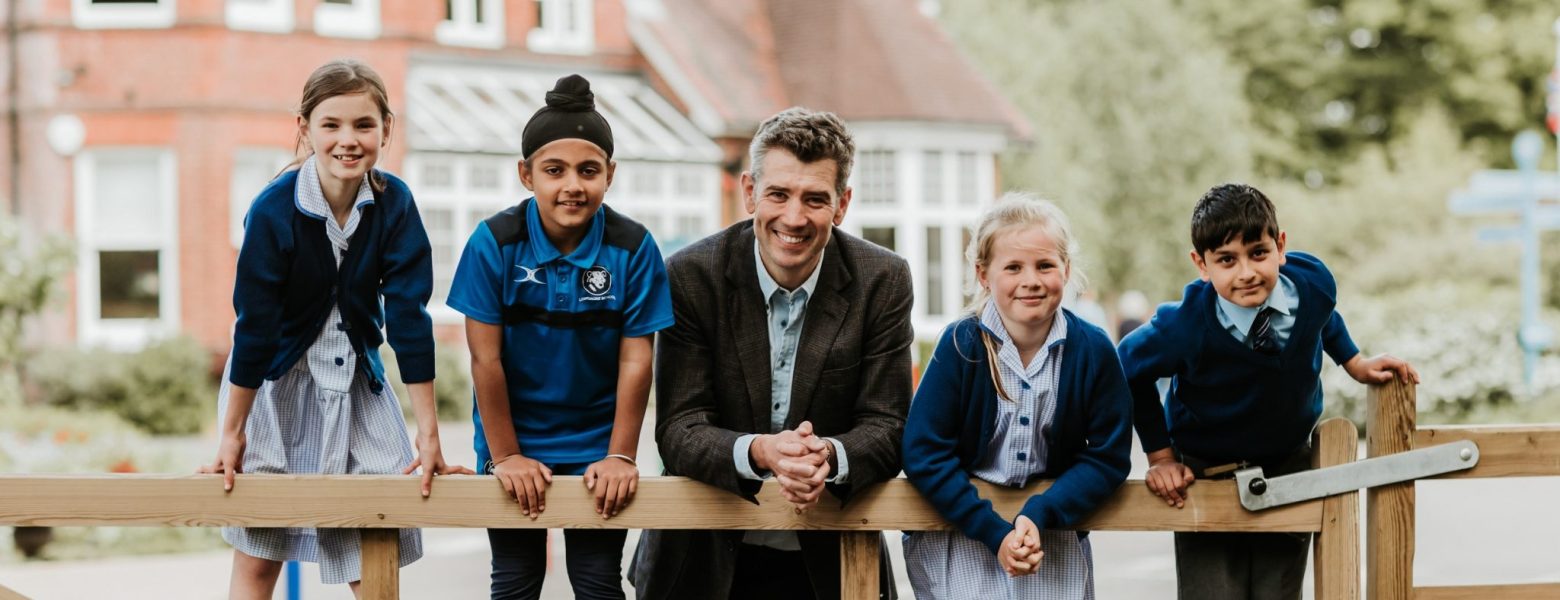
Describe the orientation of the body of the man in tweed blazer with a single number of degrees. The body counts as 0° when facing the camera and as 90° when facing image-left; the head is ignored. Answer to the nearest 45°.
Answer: approximately 0°

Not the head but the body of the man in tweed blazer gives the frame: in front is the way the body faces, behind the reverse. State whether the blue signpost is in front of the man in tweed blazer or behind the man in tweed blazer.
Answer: behind

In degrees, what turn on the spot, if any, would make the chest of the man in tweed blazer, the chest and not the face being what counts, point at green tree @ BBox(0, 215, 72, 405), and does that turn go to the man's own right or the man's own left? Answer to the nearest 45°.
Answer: approximately 135° to the man's own right

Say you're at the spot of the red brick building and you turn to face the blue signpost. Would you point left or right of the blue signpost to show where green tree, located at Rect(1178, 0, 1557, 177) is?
left

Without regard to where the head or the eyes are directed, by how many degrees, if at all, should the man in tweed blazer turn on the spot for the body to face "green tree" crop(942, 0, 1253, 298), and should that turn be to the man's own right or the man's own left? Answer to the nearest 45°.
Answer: approximately 180°

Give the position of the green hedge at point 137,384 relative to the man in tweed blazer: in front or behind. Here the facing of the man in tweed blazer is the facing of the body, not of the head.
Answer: behind

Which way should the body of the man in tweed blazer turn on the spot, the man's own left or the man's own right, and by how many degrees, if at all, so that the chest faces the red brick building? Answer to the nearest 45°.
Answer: approximately 180°
